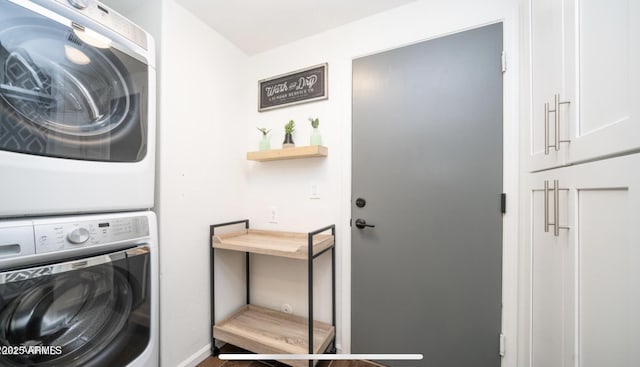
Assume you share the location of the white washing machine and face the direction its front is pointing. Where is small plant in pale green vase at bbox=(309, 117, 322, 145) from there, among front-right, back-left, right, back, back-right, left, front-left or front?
front-left

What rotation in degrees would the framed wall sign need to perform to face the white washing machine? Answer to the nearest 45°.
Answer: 0° — it already faces it

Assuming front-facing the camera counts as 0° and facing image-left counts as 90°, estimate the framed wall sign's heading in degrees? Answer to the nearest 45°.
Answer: approximately 45°

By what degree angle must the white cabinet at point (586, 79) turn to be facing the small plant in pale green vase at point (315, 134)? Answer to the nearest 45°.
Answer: approximately 45° to its right

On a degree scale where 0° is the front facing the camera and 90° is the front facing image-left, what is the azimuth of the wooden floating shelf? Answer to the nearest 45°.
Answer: approximately 45°

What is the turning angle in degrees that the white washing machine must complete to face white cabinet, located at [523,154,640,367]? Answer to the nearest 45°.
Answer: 0° — it already faces it

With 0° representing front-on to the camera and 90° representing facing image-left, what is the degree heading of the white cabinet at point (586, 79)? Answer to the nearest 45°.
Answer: approximately 45°
